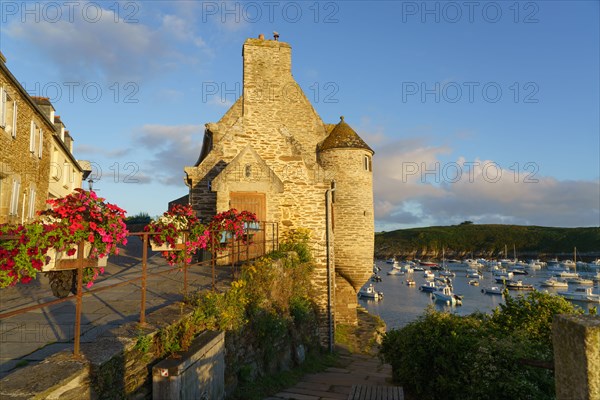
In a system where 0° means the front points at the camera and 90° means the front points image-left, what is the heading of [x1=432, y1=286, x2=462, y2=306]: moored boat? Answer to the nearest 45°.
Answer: approximately 135°

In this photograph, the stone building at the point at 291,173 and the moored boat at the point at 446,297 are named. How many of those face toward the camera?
1

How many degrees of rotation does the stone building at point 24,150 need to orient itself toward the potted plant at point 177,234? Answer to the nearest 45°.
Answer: approximately 45° to its right

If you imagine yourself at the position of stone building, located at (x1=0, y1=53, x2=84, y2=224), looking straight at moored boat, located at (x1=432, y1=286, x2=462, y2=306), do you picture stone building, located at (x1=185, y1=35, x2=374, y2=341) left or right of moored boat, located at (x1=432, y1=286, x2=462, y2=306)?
right

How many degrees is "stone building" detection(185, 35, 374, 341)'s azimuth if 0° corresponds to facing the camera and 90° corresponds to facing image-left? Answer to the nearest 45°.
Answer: approximately 0°

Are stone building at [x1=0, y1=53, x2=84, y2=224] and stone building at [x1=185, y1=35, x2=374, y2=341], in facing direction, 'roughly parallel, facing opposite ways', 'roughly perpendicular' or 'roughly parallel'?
roughly perpendicular

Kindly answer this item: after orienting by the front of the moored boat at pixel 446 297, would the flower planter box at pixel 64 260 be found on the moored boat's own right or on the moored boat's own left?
on the moored boat's own left
